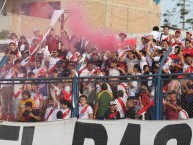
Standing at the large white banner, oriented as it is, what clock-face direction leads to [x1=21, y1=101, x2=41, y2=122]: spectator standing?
The spectator standing is roughly at 4 o'clock from the large white banner.

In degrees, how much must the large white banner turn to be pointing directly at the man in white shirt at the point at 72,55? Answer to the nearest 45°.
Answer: approximately 180°

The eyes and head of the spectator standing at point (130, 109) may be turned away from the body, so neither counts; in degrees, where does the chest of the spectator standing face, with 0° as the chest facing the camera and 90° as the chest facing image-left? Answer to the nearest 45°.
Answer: approximately 0°

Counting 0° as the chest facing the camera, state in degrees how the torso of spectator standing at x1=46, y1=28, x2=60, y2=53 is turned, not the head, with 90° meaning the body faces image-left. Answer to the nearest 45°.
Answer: approximately 0°
